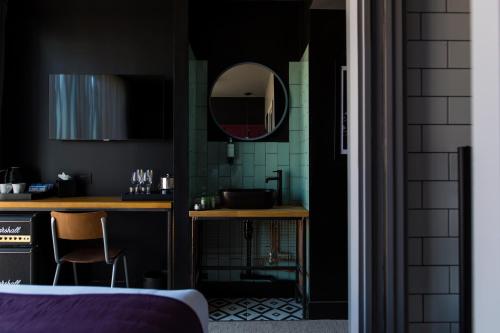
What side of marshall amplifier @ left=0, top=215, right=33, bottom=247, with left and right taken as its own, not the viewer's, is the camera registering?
front

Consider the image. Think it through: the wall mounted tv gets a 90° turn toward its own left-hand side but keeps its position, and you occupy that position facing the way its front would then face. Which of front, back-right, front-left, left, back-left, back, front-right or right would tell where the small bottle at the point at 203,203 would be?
front-right

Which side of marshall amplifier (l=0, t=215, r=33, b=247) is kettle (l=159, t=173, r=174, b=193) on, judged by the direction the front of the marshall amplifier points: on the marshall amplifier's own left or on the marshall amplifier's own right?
on the marshall amplifier's own left

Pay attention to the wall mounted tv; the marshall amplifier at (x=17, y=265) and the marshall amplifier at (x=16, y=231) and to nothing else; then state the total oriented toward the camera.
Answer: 3

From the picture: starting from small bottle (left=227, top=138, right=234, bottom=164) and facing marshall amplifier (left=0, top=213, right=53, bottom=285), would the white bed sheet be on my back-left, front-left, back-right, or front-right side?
front-left

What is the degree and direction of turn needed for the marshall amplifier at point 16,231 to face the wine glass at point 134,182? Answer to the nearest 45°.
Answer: approximately 90° to its left

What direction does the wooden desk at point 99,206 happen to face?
toward the camera

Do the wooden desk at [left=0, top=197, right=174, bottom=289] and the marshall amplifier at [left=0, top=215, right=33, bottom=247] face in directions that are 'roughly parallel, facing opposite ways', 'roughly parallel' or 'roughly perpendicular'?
roughly parallel

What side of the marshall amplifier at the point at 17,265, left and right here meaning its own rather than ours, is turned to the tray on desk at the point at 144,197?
left

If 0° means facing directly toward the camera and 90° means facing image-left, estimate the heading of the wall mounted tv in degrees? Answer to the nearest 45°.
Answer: approximately 0°

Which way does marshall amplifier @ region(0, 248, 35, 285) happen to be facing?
toward the camera
